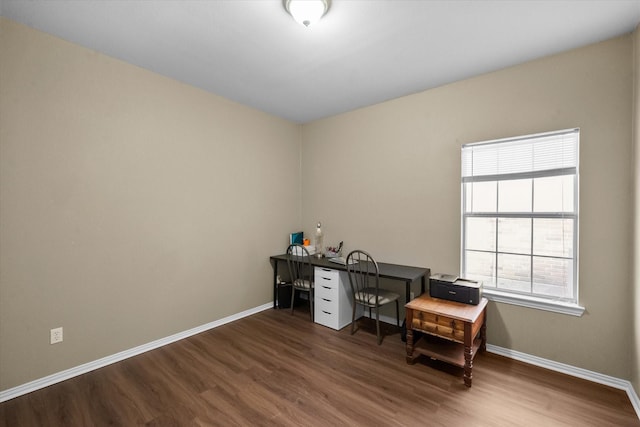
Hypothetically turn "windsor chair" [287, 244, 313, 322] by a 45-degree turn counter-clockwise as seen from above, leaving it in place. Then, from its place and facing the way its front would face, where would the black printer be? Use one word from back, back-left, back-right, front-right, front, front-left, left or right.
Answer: back-right

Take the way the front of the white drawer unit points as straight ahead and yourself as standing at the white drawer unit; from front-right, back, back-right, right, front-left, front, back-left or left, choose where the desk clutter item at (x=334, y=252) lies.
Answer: back-right

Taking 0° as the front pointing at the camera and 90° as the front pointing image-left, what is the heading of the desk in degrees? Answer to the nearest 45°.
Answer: approximately 45°

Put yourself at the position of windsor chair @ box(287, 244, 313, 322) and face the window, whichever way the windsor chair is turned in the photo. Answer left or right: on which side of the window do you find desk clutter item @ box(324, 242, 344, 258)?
left

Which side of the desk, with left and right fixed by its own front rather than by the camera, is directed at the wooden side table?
left

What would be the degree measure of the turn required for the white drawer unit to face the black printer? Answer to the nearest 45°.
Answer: approximately 90° to its left

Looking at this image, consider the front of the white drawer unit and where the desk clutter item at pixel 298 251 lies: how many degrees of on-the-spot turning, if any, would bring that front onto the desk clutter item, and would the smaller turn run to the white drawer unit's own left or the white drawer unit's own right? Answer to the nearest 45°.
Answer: approximately 90° to the white drawer unit's own right

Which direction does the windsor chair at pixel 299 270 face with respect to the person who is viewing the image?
facing away from the viewer and to the right of the viewer

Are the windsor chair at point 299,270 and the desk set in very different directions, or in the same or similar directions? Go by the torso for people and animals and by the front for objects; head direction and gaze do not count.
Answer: very different directions

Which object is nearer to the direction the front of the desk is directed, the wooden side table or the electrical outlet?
the electrical outlet

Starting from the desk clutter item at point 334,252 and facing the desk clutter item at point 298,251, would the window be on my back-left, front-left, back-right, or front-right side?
back-left

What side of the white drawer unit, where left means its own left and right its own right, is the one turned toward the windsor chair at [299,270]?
right

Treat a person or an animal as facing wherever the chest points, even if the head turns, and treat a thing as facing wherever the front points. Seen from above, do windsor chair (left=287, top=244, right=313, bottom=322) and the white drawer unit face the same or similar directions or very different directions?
very different directions
